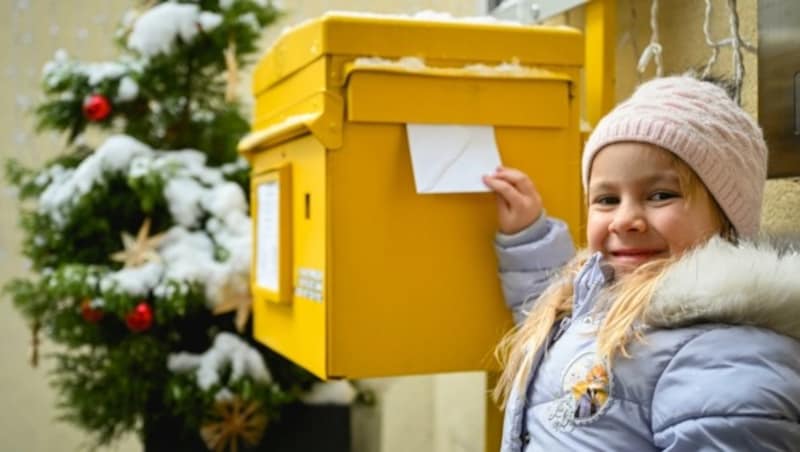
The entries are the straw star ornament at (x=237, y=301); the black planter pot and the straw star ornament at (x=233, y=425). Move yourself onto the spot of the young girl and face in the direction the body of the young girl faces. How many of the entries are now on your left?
0

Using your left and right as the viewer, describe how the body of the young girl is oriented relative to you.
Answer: facing the viewer and to the left of the viewer

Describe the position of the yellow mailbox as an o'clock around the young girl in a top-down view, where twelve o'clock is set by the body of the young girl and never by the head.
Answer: The yellow mailbox is roughly at 3 o'clock from the young girl.

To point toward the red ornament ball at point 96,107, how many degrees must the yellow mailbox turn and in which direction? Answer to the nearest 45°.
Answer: approximately 135° to its right

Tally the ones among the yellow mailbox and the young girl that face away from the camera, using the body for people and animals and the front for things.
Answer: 0

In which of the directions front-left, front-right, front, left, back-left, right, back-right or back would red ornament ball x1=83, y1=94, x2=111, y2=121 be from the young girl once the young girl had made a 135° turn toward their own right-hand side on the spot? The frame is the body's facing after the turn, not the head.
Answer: front-left

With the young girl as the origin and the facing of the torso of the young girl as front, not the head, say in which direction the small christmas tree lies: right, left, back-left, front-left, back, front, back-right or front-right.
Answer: right

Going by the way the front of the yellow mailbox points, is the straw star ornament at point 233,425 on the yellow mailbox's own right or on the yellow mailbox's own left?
on the yellow mailbox's own right

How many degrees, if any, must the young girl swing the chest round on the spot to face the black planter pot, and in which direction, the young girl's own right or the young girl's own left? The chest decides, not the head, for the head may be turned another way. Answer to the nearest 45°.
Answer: approximately 90° to the young girl's own right

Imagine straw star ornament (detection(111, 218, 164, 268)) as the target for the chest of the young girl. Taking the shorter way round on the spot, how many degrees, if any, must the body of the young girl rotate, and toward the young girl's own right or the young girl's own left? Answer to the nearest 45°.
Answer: approximately 90° to the young girl's own right

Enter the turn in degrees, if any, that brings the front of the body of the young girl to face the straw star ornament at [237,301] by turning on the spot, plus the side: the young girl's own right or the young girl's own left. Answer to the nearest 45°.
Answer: approximately 90° to the young girl's own right
